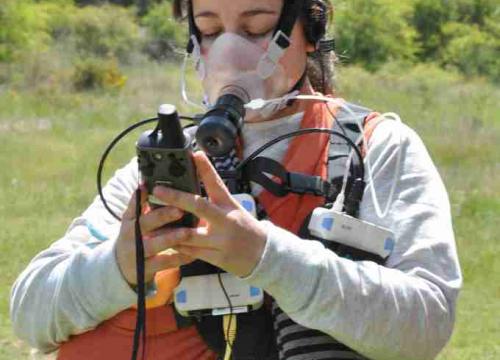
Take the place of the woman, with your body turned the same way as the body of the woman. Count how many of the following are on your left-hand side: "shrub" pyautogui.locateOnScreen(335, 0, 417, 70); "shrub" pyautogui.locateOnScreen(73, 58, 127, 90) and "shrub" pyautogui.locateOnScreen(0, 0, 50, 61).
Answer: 0

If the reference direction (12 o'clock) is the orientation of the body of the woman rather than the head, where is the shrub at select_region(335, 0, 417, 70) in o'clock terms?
The shrub is roughly at 5 o'clock from the woman.

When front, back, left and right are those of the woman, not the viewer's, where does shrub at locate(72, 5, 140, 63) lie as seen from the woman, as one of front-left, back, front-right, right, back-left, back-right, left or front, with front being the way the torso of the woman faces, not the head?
back-right

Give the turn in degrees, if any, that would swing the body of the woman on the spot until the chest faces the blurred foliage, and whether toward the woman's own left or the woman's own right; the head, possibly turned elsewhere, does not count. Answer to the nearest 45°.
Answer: approximately 135° to the woman's own right

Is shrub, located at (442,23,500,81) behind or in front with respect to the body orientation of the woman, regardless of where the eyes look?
behind

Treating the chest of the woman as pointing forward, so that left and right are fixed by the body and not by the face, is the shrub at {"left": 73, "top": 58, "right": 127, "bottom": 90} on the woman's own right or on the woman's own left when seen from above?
on the woman's own right

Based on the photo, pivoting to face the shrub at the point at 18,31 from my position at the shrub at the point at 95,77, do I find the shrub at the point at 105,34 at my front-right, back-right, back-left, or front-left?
front-right

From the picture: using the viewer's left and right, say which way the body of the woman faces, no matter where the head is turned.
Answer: facing the viewer and to the left of the viewer

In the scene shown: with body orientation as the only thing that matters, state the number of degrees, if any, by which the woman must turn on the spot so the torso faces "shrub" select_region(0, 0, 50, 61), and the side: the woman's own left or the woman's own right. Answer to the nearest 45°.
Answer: approximately 135° to the woman's own right
